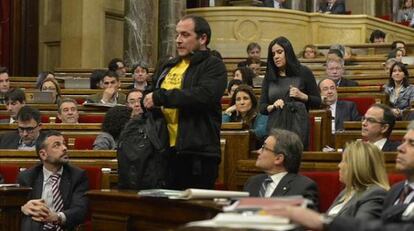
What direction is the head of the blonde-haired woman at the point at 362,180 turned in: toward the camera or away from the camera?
away from the camera

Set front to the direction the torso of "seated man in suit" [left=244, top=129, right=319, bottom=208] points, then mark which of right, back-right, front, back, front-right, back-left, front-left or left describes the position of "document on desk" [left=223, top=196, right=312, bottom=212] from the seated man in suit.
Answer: front-left

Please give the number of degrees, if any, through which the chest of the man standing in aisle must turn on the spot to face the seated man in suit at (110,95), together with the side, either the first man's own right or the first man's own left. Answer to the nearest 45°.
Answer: approximately 135° to the first man's own right

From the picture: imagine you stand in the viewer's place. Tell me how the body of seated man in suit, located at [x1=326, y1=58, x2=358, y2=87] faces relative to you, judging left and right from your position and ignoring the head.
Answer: facing the viewer and to the left of the viewer

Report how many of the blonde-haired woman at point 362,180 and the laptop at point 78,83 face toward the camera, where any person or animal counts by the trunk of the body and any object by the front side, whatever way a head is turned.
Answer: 0

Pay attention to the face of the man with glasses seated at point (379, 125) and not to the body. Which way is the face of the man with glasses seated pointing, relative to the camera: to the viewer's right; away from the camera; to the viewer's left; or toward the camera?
to the viewer's left

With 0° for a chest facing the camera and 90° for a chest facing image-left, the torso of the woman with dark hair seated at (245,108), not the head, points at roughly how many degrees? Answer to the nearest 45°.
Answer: approximately 45°

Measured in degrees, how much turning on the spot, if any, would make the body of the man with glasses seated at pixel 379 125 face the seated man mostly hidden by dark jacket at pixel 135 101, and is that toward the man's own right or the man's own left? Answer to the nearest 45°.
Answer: approximately 90° to the man's own right

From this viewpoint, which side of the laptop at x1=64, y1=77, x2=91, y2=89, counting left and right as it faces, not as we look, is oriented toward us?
back

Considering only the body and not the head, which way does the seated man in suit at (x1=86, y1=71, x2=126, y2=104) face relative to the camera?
toward the camera

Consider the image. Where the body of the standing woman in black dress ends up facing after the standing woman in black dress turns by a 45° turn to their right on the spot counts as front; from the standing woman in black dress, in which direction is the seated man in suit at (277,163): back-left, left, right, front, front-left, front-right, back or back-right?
left

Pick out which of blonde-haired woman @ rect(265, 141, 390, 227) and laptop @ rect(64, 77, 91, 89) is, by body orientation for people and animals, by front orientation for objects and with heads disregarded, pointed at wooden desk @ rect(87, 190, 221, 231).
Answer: the blonde-haired woman
